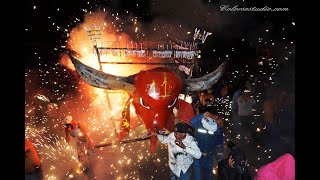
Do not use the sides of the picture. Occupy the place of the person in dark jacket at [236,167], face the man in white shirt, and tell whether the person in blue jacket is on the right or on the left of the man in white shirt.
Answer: right

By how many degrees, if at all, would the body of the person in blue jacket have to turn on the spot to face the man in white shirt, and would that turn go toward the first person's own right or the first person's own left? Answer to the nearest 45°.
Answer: approximately 90° to the first person's own right
